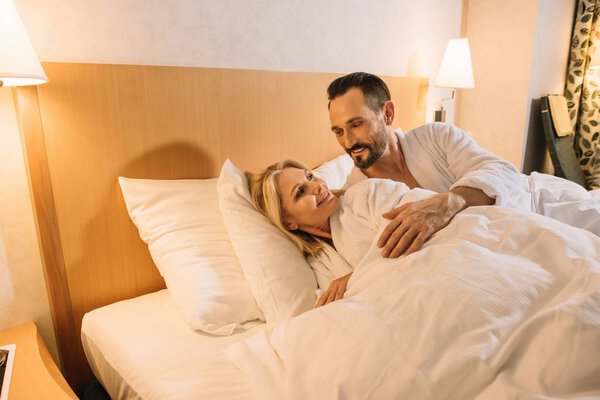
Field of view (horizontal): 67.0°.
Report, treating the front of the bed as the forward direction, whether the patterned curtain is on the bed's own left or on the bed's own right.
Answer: on the bed's own left

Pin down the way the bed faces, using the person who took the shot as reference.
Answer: facing the viewer and to the right of the viewer

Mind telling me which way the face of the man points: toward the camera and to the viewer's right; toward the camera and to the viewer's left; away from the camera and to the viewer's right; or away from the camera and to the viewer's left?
toward the camera and to the viewer's left
